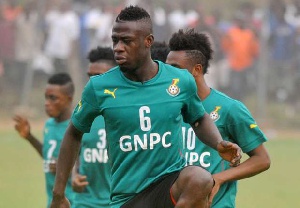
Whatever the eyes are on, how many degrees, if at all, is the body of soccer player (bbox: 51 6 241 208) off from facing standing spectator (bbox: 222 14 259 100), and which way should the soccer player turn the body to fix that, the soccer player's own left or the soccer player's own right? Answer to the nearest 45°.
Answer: approximately 180°

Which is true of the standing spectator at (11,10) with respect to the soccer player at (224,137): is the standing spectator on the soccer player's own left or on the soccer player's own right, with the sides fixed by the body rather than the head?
on the soccer player's own right

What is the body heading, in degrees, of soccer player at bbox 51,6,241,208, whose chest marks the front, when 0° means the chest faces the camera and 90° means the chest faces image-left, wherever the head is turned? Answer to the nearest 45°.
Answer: approximately 0°

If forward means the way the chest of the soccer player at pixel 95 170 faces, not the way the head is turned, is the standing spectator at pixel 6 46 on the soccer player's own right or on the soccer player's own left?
on the soccer player's own right

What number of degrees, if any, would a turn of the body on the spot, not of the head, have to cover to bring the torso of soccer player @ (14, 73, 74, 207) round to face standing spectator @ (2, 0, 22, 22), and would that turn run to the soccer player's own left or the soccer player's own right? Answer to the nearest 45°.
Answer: approximately 135° to the soccer player's own right

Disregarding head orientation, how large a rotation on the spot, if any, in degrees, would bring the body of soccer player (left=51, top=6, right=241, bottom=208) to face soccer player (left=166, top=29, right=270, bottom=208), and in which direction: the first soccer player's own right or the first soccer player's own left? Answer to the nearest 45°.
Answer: approximately 135° to the first soccer player's own left

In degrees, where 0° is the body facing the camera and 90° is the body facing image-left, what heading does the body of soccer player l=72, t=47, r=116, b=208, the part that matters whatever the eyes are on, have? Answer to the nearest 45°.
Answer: approximately 45°

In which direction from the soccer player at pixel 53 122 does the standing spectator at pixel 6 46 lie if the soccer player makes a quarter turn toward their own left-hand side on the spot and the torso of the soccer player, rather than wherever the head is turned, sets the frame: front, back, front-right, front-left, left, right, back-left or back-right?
back-left

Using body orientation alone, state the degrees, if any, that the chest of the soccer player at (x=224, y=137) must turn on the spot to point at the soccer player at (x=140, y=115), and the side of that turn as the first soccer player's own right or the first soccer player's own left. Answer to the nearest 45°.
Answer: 0° — they already face them
